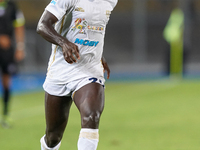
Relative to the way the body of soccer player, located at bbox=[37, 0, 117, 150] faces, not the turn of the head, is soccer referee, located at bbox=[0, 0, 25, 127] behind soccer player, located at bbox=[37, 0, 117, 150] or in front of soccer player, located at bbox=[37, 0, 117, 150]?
behind

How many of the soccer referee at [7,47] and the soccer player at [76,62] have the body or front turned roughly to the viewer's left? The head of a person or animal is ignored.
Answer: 0

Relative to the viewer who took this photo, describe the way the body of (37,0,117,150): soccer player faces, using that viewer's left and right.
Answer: facing the viewer and to the right of the viewer

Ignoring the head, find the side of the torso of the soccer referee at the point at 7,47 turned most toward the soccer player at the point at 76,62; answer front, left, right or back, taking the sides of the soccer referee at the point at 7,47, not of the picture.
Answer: front

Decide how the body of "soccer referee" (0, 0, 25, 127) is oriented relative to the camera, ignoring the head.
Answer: toward the camera
